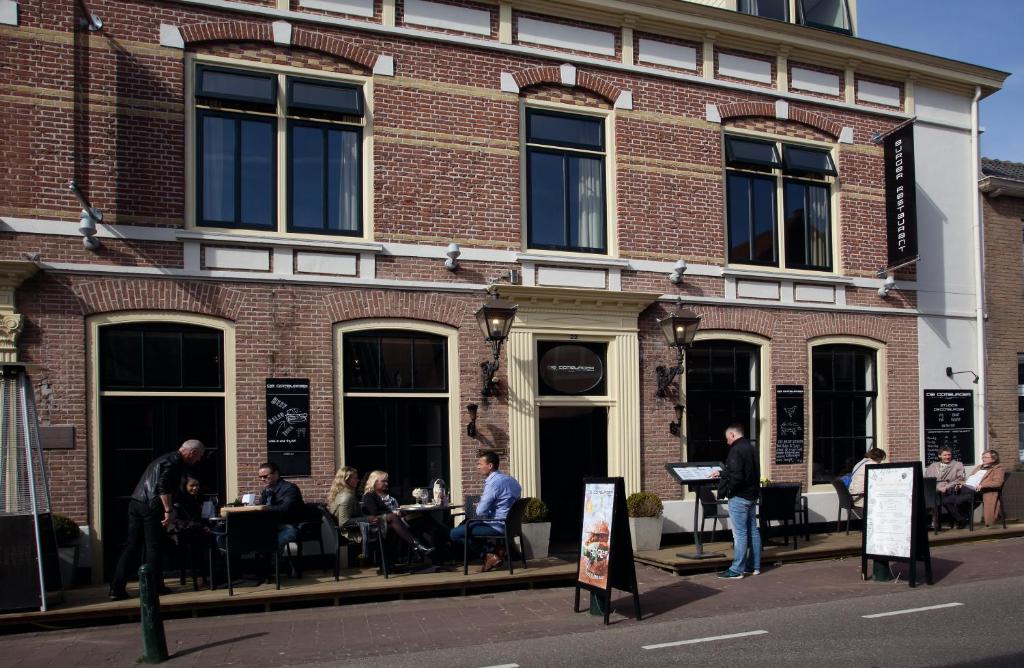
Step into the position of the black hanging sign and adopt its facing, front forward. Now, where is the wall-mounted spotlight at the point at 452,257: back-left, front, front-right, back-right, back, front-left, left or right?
front

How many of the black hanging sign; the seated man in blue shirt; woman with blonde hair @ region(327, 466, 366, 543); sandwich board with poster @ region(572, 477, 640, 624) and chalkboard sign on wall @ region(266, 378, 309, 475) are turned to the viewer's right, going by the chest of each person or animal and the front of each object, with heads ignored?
1

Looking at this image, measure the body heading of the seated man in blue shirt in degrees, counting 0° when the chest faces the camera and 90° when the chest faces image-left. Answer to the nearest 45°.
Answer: approximately 90°

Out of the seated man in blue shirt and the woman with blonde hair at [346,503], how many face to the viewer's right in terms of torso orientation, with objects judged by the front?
1

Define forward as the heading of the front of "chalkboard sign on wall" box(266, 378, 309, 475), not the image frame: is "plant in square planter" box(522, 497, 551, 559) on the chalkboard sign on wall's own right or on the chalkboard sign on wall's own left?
on the chalkboard sign on wall's own left

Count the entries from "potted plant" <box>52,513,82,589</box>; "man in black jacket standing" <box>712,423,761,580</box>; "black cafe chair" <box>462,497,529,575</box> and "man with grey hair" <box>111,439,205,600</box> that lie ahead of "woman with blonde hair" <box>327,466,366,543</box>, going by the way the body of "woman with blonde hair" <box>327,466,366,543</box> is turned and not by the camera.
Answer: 2

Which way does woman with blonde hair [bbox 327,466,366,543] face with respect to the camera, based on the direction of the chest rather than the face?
to the viewer's right

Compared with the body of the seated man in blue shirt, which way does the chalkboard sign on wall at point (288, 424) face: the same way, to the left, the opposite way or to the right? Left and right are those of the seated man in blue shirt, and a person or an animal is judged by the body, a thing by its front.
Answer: to the left

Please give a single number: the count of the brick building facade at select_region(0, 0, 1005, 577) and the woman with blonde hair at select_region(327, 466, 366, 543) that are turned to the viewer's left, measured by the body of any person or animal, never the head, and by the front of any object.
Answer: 0

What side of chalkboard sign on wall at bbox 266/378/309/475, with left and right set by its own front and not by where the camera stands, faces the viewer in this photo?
front

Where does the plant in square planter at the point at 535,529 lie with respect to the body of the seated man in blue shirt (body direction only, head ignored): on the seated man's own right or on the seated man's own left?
on the seated man's own right

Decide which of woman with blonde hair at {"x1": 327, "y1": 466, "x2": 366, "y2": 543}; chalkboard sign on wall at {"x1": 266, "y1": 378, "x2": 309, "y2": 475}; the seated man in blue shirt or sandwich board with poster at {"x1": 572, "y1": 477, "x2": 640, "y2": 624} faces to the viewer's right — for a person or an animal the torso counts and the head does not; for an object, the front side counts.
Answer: the woman with blonde hair

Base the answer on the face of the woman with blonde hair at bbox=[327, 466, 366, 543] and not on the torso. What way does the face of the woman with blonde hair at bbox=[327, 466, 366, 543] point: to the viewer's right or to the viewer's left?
to the viewer's right
